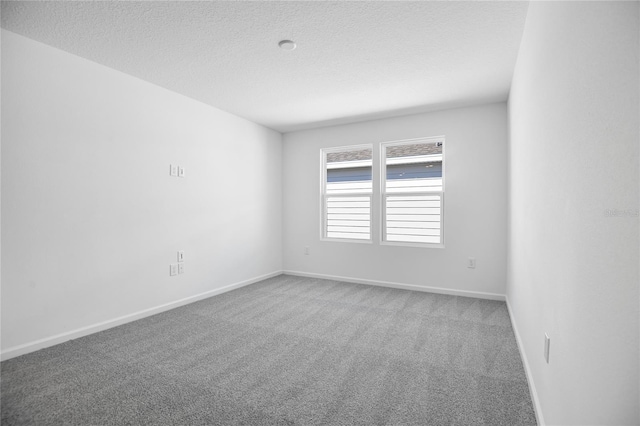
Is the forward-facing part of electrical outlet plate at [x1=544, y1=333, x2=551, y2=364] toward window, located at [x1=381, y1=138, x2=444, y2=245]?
no
